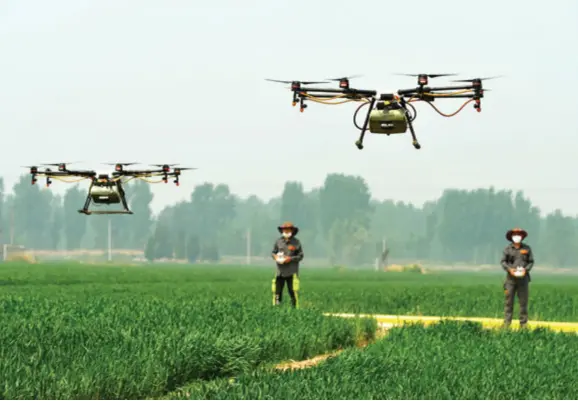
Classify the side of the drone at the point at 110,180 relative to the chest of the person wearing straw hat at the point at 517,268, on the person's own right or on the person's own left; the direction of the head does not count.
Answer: on the person's own right

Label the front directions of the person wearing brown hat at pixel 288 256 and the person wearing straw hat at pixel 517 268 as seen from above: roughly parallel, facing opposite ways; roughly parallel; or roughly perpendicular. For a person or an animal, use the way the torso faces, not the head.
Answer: roughly parallel

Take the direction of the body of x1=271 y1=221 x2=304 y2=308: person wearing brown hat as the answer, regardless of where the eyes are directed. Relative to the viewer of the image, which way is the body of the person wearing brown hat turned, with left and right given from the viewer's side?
facing the viewer

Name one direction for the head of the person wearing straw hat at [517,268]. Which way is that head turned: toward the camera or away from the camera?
toward the camera

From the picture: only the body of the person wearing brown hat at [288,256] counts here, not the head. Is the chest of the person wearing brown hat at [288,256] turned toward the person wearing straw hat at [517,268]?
no

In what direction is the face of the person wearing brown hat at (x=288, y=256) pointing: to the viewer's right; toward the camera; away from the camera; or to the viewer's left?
toward the camera

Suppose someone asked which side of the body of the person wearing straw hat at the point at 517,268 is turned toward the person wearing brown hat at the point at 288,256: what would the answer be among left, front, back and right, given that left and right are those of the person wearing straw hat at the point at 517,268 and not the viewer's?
right
